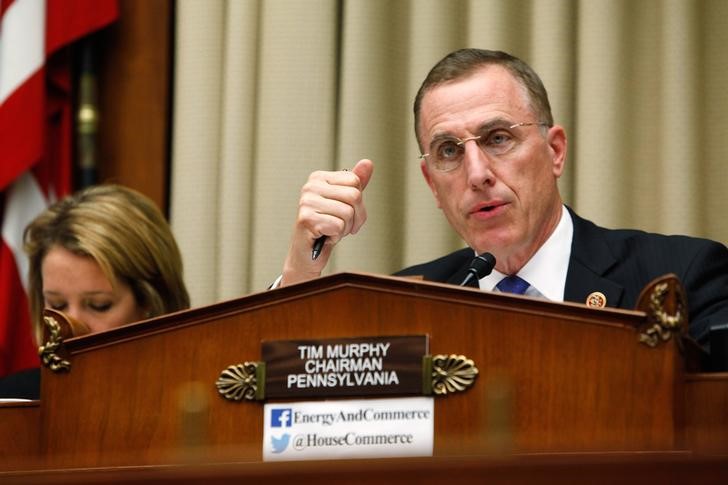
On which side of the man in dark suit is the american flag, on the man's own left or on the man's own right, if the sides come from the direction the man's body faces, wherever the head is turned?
on the man's own right

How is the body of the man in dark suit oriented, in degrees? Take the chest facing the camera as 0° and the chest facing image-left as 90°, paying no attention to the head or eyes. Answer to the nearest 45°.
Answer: approximately 45°

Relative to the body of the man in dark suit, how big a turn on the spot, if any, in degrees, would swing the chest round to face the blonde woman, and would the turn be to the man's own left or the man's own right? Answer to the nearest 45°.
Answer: approximately 45° to the man's own right

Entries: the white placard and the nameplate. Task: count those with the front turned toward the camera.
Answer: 2

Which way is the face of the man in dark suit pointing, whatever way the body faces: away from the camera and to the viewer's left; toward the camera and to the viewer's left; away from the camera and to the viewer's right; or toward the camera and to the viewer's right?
toward the camera and to the viewer's left

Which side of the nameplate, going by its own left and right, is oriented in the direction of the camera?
front

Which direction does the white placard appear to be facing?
toward the camera

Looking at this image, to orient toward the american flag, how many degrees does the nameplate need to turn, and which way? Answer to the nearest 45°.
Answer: approximately 135° to its right

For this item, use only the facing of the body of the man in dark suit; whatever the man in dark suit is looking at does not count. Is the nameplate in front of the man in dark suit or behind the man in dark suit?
in front
